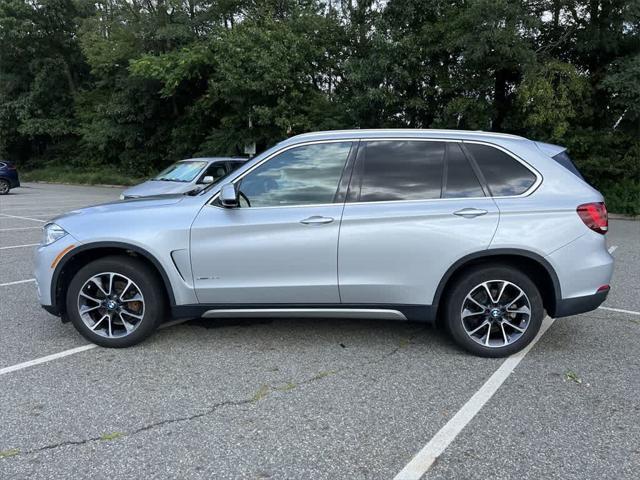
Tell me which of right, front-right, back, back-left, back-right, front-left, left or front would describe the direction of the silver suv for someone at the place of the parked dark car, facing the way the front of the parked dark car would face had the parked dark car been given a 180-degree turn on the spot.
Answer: right

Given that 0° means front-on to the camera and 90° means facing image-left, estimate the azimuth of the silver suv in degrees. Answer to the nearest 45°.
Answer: approximately 90°

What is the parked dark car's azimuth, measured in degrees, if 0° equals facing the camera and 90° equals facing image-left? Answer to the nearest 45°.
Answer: approximately 90°
